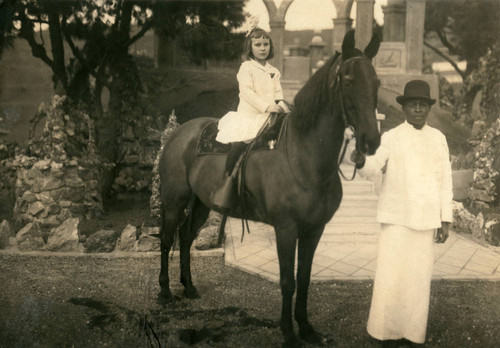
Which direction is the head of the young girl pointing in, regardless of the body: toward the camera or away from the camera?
toward the camera

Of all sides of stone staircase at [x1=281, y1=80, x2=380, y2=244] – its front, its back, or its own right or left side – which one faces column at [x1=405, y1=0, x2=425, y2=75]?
back

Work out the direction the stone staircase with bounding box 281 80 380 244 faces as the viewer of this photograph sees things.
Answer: facing the viewer

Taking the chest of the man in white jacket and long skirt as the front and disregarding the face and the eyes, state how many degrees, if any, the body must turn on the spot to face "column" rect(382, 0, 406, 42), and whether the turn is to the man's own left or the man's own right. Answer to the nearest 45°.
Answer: approximately 180°

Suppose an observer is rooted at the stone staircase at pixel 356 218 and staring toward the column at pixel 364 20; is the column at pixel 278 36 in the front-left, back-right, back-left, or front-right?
front-left

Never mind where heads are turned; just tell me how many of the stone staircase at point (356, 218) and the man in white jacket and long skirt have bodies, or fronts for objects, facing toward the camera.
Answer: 2

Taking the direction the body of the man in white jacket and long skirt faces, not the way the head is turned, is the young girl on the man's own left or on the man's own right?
on the man's own right

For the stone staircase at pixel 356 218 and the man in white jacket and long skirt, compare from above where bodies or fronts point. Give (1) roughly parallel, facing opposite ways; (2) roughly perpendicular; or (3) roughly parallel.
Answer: roughly parallel

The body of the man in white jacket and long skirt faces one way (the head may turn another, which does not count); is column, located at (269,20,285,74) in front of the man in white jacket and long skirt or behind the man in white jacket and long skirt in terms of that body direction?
behind

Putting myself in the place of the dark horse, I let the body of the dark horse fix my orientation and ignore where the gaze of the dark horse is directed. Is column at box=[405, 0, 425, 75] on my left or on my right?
on my left

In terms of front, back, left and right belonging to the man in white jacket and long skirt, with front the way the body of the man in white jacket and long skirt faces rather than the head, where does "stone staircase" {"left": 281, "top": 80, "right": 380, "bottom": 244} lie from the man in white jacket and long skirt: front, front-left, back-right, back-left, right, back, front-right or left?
back

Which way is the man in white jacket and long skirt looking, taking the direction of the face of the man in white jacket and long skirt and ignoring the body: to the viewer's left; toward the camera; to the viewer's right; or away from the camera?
toward the camera

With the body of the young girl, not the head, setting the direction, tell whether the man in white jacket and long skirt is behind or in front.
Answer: in front

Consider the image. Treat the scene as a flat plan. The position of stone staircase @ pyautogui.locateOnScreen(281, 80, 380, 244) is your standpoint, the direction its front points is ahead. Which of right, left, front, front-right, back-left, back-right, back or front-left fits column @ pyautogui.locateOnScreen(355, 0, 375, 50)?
back

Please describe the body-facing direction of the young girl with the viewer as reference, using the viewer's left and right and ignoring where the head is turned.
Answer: facing the viewer and to the right of the viewer
